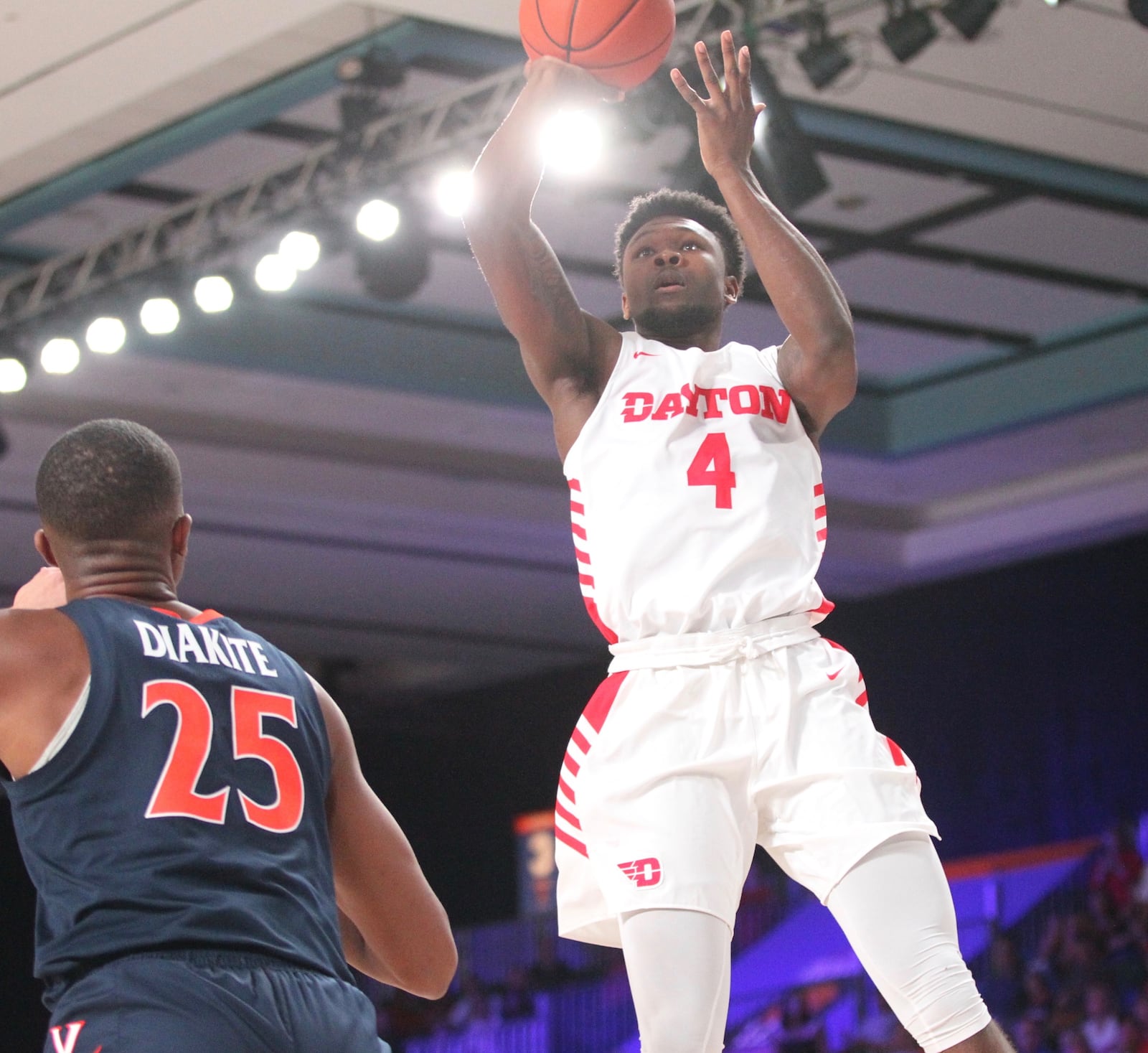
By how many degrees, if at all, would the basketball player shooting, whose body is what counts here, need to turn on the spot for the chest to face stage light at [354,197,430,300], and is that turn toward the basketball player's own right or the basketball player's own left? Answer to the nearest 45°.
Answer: approximately 180°

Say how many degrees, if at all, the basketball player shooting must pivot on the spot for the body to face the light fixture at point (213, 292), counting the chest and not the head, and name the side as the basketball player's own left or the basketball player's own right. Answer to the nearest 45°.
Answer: approximately 135° to the basketball player's own right

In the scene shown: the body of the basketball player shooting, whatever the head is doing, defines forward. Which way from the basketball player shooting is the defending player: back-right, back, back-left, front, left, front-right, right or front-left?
front-right

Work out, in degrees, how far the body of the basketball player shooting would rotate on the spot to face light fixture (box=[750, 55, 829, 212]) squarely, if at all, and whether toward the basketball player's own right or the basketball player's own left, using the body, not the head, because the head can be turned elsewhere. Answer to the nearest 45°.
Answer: approximately 180°

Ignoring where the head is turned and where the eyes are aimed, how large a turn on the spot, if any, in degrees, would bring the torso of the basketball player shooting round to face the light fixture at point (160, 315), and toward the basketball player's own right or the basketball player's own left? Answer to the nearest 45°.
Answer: approximately 135° to the basketball player's own right

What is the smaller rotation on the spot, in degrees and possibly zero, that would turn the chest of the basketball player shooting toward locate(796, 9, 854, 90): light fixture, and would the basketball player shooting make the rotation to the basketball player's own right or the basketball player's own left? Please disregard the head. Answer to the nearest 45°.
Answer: approximately 180°

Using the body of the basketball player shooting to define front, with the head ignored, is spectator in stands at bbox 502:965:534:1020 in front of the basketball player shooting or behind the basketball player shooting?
behind

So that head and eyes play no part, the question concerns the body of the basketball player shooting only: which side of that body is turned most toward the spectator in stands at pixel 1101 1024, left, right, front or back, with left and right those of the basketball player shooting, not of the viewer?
back

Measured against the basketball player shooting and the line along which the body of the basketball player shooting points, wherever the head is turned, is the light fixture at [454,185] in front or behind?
behind

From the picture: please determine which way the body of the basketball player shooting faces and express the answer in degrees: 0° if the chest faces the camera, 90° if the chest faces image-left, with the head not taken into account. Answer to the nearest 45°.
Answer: approximately 0°

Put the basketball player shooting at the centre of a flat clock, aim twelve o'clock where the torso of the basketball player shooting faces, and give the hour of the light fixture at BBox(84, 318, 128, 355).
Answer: The light fixture is roughly at 5 o'clock from the basketball player shooting.
